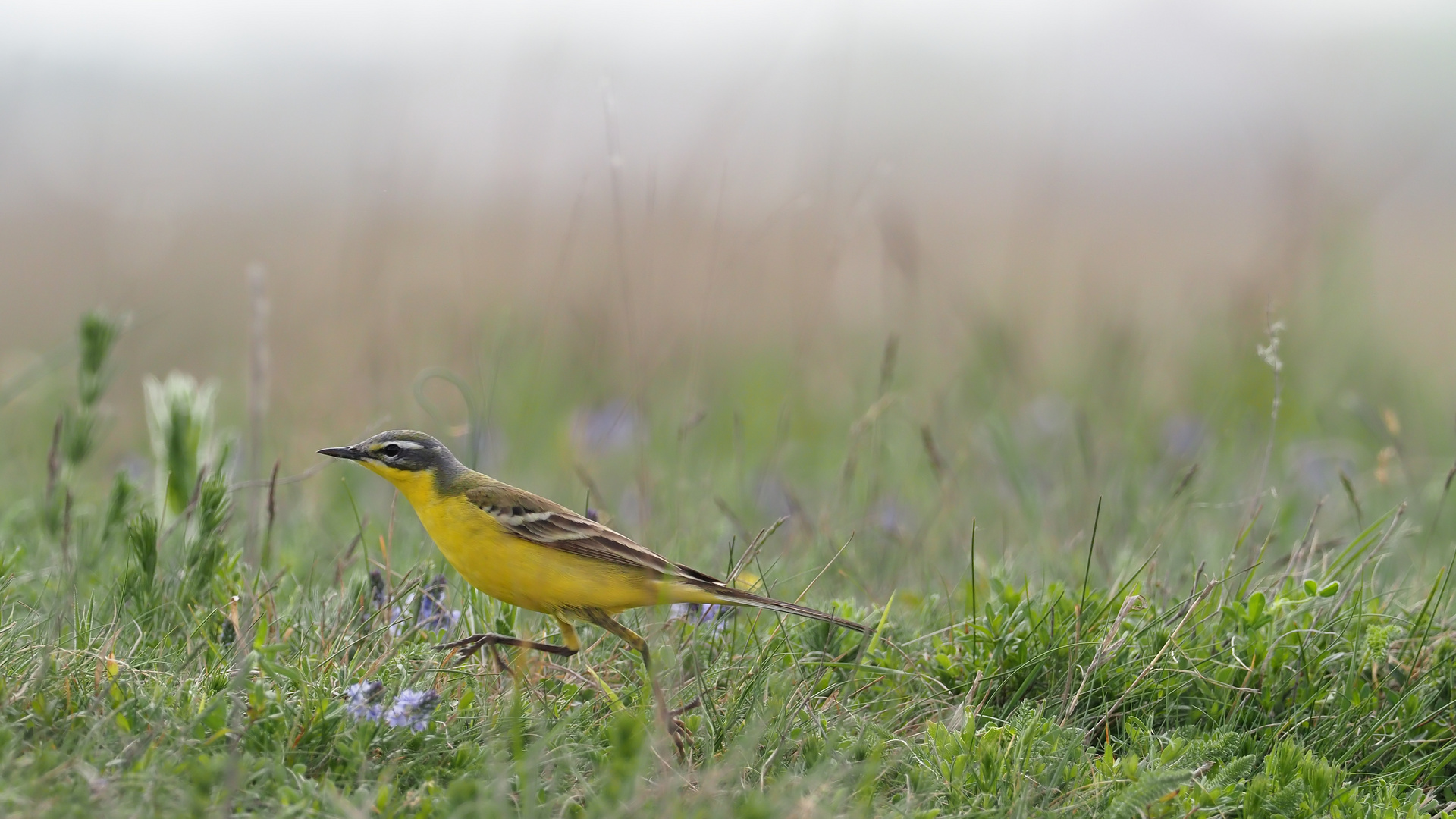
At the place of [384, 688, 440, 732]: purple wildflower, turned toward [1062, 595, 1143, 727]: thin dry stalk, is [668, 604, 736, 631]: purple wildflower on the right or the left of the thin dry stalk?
left

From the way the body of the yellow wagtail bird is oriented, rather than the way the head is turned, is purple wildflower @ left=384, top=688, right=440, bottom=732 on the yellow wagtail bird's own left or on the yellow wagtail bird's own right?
on the yellow wagtail bird's own left

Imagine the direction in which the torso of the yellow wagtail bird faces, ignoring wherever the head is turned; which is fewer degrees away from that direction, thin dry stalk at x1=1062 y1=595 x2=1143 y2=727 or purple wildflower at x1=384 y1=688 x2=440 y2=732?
the purple wildflower

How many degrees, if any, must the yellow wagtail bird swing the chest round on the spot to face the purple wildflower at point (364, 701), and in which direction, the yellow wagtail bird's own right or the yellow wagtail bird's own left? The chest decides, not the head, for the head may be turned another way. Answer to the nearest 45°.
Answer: approximately 45° to the yellow wagtail bird's own left

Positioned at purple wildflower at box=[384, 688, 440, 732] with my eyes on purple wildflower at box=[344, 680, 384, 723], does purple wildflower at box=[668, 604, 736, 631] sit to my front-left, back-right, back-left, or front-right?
back-right

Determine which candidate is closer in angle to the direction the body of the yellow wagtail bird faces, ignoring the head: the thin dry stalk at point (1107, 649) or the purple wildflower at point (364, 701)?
the purple wildflower

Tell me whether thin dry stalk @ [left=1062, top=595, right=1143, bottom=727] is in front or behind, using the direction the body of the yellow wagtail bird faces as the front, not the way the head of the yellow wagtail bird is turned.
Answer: behind

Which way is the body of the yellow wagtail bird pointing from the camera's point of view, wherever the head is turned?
to the viewer's left
